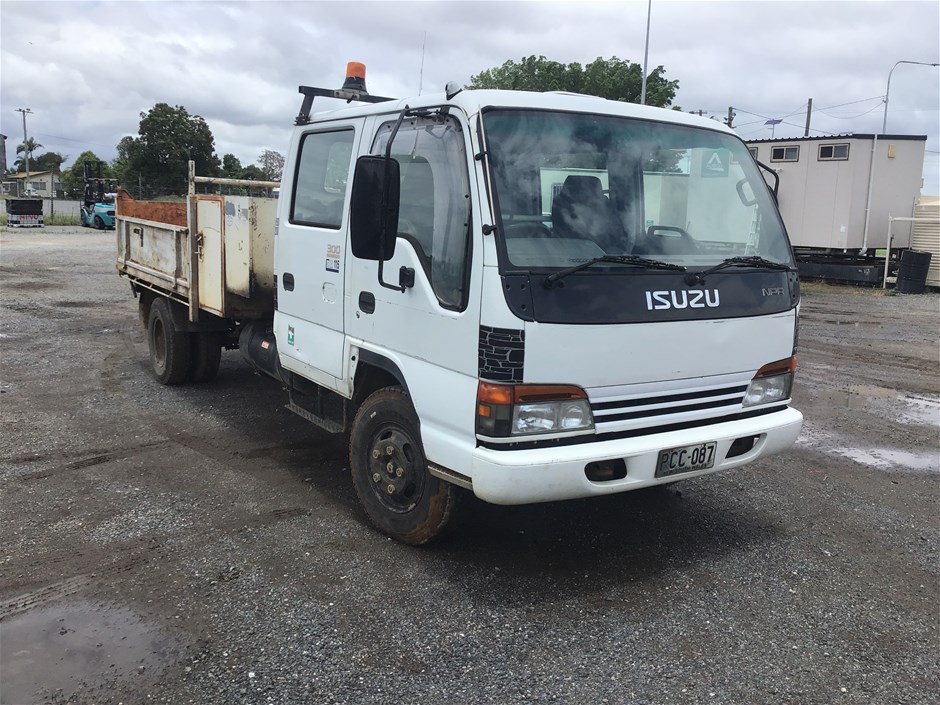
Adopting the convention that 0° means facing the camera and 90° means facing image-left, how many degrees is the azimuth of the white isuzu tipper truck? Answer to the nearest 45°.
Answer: approximately 315°

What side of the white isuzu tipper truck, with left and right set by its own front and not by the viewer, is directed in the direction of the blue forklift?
back

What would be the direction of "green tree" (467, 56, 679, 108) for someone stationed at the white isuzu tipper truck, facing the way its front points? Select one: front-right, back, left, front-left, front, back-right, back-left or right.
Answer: back-left

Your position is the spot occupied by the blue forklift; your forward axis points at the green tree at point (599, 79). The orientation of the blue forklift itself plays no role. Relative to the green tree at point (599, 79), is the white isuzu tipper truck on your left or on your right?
right

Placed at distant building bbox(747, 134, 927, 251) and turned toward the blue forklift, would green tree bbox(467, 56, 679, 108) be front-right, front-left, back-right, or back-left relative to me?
front-right

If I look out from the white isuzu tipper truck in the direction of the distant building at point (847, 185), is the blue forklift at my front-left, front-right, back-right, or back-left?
front-left

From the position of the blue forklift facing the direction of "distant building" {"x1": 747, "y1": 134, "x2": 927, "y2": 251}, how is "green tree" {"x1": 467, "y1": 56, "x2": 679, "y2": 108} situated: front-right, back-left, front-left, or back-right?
front-left

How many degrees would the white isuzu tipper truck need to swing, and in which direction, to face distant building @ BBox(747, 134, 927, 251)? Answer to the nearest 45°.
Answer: approximately 90° to its left
